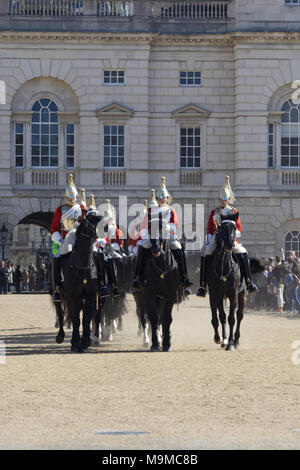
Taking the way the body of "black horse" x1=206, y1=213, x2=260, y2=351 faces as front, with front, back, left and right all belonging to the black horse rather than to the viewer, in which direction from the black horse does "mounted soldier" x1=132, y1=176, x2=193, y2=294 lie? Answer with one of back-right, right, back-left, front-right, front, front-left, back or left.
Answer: right

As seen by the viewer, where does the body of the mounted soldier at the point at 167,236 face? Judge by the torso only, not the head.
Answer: toward the camera

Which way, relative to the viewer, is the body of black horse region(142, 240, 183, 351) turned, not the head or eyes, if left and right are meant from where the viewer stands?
facing the viewer

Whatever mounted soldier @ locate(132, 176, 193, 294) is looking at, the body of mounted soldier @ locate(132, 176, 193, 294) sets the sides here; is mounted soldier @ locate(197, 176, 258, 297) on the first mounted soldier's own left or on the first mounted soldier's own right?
on the first mounted soldier's own left

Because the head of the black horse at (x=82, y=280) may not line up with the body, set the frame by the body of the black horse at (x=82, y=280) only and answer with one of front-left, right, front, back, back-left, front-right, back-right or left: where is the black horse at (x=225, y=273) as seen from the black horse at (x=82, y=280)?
left

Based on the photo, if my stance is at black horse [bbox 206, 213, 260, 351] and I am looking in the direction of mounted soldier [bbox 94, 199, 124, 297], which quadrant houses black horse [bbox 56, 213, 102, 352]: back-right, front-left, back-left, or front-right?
front-left

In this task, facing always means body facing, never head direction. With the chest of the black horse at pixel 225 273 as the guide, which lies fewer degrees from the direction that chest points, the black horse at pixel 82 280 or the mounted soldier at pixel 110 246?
the black horse

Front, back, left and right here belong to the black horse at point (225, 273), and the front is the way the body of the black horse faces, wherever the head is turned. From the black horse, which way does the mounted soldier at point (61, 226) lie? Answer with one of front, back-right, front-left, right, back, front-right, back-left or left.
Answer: right

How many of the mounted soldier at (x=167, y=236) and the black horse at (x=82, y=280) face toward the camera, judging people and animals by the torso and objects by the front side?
2

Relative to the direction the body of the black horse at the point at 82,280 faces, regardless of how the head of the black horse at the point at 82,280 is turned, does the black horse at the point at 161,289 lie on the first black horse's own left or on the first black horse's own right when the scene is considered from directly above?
on the first black horse's own left

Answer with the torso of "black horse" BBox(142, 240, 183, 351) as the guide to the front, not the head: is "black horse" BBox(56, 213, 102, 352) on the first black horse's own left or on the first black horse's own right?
on the first black horse's own right
